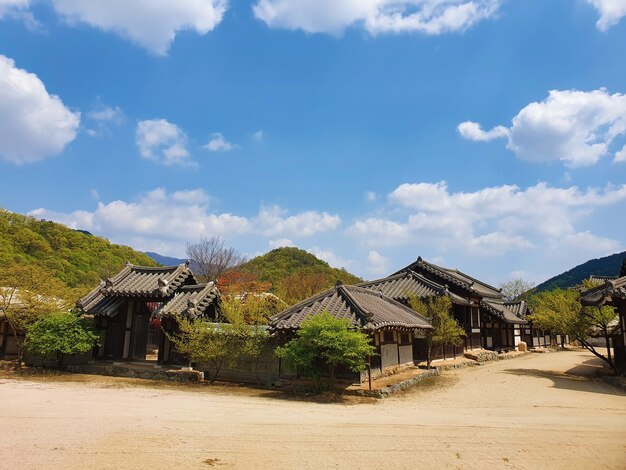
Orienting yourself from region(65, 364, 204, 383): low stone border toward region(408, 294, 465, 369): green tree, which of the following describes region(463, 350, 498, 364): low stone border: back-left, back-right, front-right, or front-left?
front-left

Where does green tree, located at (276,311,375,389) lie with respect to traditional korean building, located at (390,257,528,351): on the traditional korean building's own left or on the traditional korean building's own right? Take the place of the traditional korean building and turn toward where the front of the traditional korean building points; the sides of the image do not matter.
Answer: on the traditional korean building's own right

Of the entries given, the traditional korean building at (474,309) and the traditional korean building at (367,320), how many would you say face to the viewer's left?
0

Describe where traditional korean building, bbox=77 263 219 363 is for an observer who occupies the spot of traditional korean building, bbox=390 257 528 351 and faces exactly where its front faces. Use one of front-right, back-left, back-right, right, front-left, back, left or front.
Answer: right

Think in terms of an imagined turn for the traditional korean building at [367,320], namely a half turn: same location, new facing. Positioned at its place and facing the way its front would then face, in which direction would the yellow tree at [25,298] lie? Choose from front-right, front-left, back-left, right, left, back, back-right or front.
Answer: front-left

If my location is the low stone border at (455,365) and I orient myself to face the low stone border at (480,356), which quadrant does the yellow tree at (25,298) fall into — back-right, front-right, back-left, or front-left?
back-left

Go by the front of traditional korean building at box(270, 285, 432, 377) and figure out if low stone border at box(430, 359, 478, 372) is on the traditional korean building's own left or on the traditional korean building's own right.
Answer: on the traditional korean building's own left

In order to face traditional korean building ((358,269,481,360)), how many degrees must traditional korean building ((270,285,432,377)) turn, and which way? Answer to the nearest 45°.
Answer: approximately 135° to its left

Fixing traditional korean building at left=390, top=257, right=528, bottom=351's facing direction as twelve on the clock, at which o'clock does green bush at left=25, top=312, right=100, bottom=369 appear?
The green bush is roughly at 3 o'clock from the traditional korean building.

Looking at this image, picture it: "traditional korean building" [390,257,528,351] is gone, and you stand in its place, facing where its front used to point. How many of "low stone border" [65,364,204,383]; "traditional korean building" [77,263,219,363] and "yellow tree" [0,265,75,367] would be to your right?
3

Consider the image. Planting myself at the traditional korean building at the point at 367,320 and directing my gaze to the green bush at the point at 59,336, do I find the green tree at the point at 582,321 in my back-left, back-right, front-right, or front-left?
back-right

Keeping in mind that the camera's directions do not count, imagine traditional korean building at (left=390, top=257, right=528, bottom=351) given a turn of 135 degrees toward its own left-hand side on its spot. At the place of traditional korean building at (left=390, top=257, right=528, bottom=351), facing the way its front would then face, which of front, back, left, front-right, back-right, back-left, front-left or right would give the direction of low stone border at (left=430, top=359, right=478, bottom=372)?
back

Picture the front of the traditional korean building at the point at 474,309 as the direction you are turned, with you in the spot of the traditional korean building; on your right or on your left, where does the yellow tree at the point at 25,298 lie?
on your right
